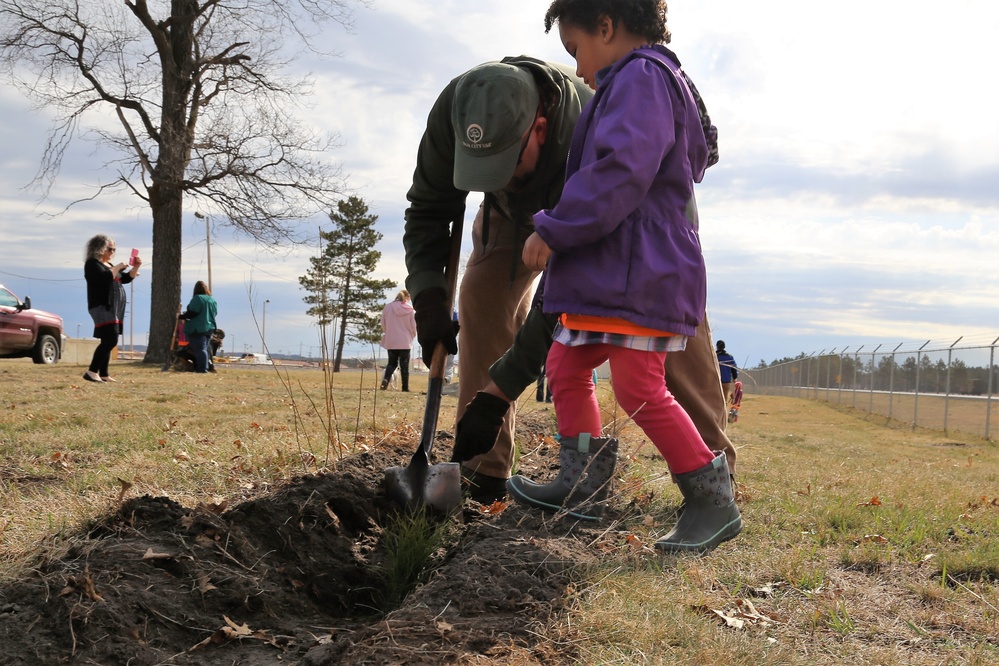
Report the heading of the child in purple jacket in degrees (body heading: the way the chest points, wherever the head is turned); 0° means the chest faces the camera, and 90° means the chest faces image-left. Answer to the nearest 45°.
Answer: approximately 90°

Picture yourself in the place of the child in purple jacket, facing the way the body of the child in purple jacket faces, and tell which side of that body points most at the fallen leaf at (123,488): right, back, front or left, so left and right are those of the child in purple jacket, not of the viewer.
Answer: front

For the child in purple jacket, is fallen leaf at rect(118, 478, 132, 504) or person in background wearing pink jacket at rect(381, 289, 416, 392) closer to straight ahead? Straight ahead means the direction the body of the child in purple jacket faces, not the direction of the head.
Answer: the fallen leaf

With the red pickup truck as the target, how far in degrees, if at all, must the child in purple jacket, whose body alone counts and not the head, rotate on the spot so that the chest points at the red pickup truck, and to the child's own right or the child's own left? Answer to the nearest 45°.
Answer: approximately 45° to the child's own right

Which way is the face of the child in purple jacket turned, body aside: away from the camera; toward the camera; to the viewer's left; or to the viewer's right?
to the viewer's left

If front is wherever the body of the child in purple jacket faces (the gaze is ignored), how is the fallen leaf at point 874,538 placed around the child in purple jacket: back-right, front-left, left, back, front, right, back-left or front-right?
back-right

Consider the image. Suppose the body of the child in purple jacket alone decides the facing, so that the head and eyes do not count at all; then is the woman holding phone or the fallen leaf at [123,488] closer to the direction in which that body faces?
the fallen leaf

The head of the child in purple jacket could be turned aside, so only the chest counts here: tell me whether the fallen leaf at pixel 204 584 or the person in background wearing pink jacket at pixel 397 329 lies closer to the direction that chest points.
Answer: the fallen leaf
